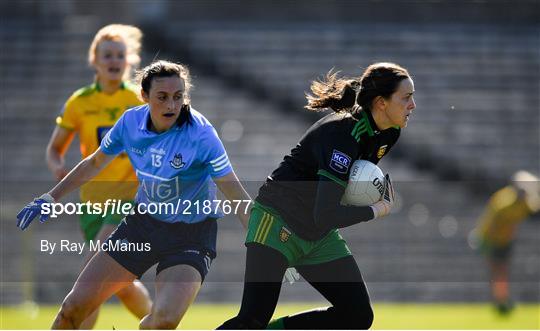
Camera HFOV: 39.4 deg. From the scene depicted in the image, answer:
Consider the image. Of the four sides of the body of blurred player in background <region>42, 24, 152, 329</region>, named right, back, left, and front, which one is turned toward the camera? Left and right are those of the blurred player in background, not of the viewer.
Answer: front

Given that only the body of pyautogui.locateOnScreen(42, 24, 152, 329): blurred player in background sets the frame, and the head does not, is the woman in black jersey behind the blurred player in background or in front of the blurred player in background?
in front

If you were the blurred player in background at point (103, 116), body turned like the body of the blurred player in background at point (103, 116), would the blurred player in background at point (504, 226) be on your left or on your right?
on your left

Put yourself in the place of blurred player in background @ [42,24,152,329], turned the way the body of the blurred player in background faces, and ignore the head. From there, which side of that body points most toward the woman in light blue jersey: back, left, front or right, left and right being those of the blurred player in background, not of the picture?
front
